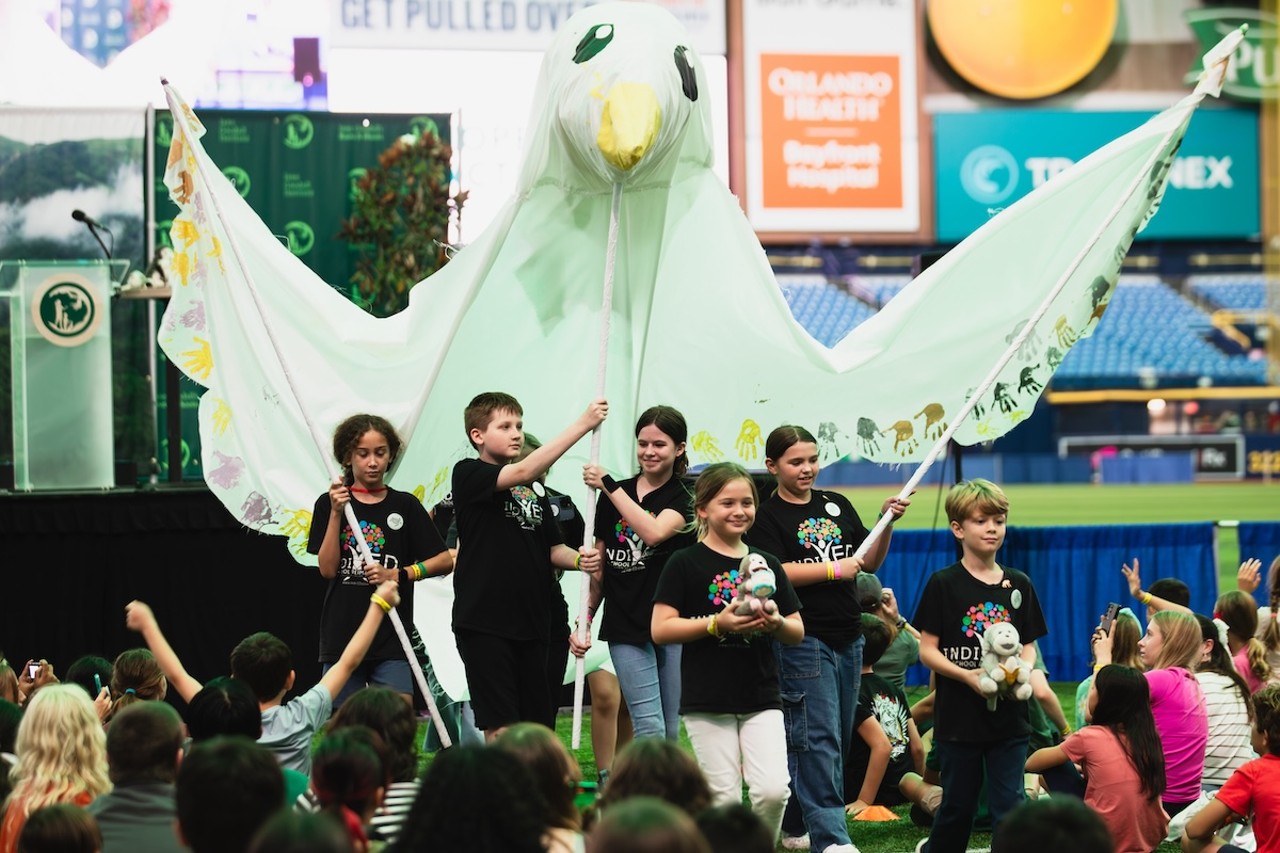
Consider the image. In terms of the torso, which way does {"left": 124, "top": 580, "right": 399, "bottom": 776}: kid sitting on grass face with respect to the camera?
away from the camera

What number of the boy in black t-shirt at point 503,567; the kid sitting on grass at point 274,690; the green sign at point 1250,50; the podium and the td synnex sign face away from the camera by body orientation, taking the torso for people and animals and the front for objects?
1

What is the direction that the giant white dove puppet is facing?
toward the camera

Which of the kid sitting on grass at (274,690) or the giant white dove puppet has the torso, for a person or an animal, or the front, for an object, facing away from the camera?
the kid sitting on grass

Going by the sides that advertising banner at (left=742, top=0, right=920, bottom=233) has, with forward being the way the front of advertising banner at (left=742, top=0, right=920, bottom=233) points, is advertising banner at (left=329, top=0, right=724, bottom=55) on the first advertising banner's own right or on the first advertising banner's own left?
on the first advertising banner's own right

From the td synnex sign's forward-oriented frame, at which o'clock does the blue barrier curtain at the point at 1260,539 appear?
The blue barrier curtain is roughly at 12 o'clock from the td synnex sign.

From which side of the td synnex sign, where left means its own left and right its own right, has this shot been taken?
front

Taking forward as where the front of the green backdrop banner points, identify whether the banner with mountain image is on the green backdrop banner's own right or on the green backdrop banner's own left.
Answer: on the green backdrop banner's own right

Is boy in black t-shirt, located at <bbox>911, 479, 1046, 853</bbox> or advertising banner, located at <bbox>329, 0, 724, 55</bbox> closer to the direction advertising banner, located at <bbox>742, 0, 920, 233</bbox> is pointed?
the boy in black t-shirt

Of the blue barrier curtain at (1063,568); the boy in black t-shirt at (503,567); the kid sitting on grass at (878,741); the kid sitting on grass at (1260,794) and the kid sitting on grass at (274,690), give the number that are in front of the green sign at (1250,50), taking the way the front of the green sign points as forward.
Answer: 5

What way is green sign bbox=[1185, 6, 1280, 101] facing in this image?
toward the camera

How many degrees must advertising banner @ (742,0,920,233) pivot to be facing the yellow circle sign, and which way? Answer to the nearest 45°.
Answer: approximately 135° to its left

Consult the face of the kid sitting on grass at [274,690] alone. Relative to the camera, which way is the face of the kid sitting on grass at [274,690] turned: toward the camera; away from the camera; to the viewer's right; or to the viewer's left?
away from the camera

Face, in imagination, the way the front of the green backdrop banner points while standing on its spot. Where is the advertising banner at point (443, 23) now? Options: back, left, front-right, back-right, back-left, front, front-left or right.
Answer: back

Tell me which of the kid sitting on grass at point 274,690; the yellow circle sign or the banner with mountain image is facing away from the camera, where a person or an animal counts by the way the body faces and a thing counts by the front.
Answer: the kid sitting on grass

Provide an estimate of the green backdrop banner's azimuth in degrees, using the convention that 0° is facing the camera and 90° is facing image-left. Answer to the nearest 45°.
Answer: approximately 0°

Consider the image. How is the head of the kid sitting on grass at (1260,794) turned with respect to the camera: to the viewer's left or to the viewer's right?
to the viewer's left
